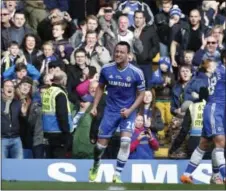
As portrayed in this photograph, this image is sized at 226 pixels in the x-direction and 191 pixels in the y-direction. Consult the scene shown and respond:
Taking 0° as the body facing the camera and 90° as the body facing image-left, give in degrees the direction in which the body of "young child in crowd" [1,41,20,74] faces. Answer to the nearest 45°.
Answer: approximately 0°

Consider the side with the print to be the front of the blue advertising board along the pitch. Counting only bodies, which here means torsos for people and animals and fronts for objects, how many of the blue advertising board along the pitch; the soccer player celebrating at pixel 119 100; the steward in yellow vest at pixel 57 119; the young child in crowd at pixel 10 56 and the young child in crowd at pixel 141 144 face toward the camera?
4

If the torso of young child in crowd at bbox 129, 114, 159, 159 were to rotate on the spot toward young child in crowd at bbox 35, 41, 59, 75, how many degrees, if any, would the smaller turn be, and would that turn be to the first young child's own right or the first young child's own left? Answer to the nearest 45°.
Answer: approximately 90° to the first young child's own right

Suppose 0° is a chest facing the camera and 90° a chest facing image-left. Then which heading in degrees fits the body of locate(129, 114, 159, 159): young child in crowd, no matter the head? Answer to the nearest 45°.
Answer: approximately 0°

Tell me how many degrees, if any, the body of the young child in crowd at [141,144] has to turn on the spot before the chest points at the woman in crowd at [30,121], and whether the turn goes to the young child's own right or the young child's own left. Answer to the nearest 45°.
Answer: approximately 90° to the young child's own right
